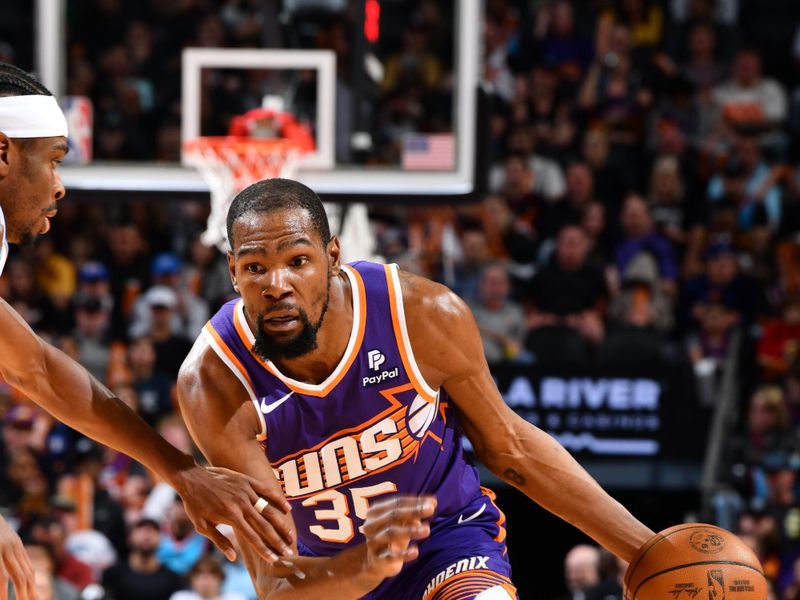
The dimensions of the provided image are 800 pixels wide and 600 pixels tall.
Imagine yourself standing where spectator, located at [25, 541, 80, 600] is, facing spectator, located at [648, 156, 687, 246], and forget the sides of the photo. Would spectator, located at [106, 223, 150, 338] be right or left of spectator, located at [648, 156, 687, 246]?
left

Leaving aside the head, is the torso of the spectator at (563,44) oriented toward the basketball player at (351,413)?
yes

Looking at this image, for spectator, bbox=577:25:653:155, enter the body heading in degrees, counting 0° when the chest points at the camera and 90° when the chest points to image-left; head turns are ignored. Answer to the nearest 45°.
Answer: approximately 0°

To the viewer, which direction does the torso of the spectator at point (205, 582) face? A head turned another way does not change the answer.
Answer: toward the camera

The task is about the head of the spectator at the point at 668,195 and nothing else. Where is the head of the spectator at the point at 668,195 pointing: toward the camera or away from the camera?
toward the camera

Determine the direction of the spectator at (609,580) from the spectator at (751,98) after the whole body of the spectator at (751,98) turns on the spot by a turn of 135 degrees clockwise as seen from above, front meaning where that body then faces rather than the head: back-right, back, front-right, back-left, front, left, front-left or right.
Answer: back-left

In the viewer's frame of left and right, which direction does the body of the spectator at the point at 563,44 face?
facing the viewer

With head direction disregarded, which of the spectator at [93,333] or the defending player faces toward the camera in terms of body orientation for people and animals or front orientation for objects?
the spectator

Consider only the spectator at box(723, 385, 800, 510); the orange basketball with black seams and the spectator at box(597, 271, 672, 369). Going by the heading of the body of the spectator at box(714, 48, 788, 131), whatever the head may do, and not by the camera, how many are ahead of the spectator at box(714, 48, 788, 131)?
3

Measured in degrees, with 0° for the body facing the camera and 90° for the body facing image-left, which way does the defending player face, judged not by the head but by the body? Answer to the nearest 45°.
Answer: approximately 270°

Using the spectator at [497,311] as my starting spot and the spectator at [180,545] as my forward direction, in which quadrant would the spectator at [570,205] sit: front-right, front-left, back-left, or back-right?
back-right

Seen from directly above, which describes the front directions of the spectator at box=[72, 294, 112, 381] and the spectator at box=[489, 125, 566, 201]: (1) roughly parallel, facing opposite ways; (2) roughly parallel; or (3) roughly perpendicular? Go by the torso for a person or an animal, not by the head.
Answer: roughly parallel

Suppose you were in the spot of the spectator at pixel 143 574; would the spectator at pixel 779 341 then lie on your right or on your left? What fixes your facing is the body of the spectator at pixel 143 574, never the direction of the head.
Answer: on your left

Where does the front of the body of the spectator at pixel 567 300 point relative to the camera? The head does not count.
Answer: toward the camera

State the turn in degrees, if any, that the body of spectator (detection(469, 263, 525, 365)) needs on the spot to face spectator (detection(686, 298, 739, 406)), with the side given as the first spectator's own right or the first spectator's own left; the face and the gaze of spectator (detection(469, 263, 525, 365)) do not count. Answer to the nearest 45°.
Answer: approximately 90° to the first spectator's own left

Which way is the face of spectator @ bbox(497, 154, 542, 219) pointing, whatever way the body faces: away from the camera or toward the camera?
toward the camera
